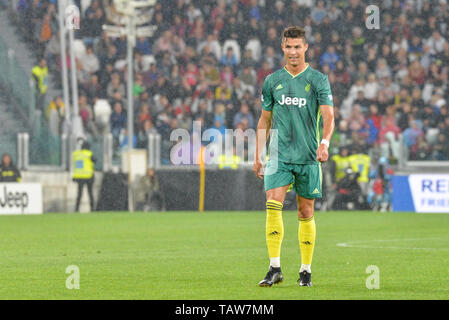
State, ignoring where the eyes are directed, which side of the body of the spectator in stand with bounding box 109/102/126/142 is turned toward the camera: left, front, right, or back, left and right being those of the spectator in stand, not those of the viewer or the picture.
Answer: front

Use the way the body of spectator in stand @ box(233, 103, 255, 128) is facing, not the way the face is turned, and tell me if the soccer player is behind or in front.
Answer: in front

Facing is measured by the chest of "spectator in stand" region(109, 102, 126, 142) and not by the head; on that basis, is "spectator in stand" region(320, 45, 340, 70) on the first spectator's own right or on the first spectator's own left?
on the first spectator's own left

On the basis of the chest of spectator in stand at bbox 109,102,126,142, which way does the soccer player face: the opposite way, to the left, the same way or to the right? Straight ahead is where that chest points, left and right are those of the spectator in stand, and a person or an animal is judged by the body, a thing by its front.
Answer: the same way

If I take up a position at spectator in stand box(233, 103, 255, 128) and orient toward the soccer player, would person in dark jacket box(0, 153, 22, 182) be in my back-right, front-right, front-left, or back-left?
front-right

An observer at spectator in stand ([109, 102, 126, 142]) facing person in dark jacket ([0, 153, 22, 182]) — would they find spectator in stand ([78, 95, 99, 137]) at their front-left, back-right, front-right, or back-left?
front-right

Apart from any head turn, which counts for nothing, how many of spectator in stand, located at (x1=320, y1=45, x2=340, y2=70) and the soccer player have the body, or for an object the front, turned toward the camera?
2

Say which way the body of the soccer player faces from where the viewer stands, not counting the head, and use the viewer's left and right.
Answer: facing the viewer

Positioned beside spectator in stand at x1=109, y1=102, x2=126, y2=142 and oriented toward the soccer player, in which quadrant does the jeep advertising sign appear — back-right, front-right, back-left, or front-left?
front-right

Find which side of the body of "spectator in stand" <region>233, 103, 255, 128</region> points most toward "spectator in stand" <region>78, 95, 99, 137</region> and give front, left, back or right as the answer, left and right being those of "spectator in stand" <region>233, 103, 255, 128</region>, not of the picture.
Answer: right

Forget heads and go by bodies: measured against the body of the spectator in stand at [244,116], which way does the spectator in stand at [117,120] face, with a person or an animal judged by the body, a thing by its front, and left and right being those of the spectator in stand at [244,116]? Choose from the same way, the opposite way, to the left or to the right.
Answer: the same way

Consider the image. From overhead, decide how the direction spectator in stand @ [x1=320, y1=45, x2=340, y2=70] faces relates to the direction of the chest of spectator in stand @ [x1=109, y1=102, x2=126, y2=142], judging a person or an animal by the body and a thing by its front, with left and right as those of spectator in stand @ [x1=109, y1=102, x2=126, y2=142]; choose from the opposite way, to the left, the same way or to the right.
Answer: the same way

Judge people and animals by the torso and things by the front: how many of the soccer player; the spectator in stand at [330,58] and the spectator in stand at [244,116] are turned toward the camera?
3
